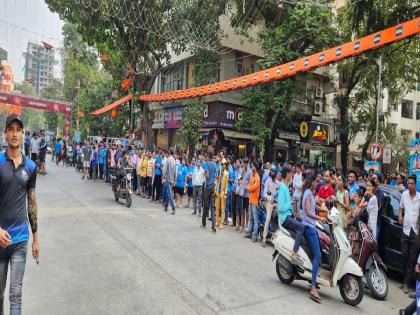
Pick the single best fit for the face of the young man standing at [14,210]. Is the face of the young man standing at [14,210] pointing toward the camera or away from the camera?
toward the camera

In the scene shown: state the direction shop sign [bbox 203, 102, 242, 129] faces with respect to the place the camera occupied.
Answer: facing the viewer

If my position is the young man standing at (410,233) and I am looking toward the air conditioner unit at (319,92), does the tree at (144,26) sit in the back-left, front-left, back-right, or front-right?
front-left

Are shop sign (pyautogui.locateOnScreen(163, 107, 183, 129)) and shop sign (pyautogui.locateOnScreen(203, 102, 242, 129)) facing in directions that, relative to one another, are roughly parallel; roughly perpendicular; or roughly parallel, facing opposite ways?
roughly parallel

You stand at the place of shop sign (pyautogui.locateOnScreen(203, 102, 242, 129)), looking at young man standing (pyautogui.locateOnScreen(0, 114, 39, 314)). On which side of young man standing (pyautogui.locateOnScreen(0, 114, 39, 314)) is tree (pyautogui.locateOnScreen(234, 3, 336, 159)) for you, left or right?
left

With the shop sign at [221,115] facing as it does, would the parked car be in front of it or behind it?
in front

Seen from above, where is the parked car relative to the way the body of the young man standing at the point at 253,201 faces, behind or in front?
behind
